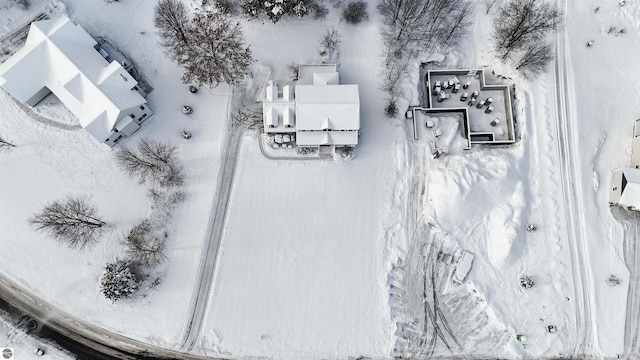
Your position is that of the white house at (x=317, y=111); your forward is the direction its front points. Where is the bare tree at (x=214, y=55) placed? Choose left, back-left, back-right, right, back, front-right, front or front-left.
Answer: right

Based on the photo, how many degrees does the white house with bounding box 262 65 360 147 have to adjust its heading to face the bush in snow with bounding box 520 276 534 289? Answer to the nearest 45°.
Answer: approximately 90° to its left

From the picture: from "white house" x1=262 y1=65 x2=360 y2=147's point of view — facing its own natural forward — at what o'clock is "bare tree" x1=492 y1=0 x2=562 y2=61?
The bare tree is roughly at 9 o'clock from the white house.

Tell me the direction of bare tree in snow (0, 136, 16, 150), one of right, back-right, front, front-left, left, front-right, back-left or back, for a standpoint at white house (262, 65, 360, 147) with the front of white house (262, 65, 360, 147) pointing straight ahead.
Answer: right

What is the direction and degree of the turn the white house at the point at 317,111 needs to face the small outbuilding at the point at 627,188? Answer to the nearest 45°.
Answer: approximately 90° to its left

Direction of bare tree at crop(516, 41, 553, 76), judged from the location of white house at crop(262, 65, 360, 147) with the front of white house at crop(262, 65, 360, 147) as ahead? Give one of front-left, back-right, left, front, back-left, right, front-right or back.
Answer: left

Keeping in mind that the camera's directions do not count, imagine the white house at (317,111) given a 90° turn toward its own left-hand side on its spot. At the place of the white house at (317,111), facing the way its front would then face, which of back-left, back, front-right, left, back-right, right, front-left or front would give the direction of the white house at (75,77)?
back

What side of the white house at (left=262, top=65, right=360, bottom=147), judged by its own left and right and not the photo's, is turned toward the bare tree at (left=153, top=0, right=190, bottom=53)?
right

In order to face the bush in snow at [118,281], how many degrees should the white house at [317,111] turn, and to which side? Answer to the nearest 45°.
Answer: approximately 90° to its right

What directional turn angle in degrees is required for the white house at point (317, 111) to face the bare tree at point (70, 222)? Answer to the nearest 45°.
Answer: approximately 90° to its right

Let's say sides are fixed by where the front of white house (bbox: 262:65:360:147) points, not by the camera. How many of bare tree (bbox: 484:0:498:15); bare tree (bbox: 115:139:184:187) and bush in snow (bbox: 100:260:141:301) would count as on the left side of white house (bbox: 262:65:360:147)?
1

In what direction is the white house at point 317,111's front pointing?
toward the camera

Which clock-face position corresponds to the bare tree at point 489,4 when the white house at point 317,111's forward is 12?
The bare tree is roughly at 9 o'clock from the white house.
